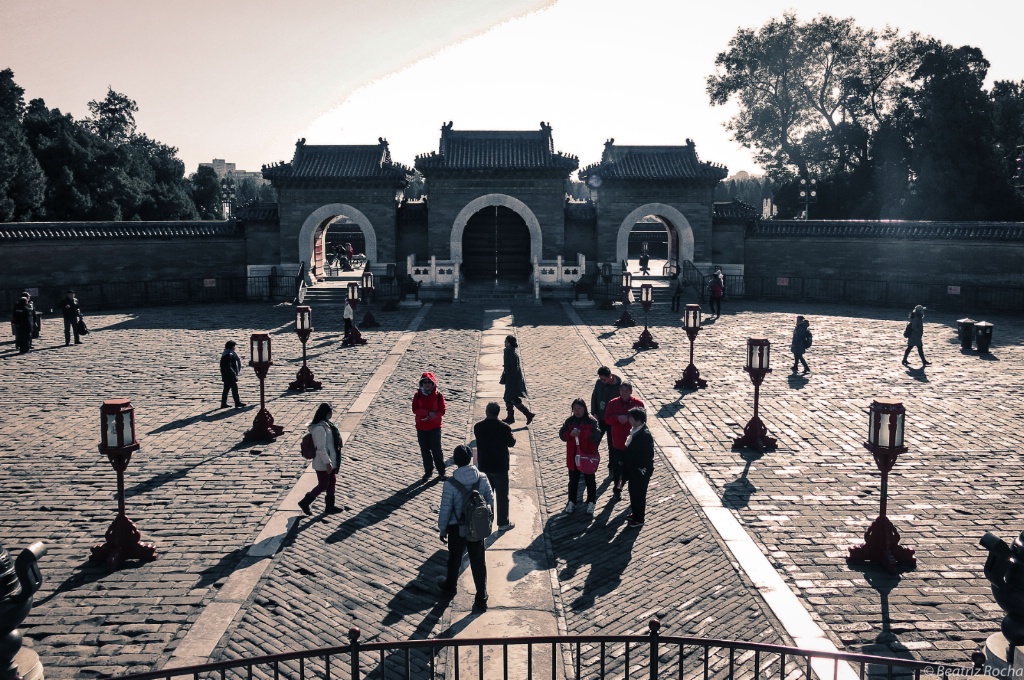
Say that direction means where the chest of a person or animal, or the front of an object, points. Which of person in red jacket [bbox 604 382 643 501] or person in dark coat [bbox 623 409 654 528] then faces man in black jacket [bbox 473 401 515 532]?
the person in dark coat

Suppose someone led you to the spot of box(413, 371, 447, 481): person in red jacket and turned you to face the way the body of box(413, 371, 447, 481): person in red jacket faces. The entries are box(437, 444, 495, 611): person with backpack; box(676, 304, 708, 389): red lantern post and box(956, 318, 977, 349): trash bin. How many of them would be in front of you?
1

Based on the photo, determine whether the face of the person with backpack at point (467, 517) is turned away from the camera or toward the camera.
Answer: away from the camera

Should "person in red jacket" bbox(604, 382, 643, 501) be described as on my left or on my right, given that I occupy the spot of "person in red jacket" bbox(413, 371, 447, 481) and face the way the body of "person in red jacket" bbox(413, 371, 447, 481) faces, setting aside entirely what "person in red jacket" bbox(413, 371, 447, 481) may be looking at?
on my left

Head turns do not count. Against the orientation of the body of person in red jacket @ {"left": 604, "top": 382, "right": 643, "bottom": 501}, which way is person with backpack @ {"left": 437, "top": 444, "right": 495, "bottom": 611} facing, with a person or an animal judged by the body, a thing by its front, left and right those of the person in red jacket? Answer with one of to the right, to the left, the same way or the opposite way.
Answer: the opposite way

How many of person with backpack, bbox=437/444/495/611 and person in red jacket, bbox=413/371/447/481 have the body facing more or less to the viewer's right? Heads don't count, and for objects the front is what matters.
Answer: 0

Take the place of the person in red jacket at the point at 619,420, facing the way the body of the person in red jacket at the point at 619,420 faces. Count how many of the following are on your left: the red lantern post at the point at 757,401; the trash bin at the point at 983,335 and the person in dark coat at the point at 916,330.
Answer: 3

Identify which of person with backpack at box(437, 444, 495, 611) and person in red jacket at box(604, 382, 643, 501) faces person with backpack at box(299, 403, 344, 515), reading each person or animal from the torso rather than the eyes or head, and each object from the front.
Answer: person with backpack at box(437, 444, 495, 611)

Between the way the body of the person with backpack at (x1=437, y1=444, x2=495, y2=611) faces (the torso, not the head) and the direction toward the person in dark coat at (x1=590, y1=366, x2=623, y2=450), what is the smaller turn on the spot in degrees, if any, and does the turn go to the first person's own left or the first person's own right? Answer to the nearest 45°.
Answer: approximately 90° to the first person's own right

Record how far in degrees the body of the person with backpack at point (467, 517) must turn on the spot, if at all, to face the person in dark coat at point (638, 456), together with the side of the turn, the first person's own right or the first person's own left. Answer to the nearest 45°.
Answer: approximately 90° to the first person's own right

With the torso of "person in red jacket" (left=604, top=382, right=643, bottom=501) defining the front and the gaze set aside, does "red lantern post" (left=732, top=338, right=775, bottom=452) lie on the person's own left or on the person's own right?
on the person's own left
